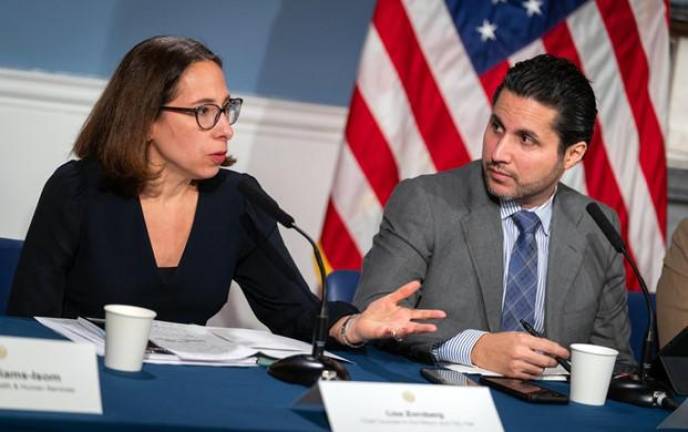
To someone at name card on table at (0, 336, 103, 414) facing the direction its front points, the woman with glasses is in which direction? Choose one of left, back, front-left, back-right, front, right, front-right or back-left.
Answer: back

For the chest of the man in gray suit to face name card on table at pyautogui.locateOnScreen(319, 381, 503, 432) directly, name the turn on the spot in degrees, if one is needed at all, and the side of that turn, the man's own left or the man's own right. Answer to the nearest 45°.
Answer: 0° — they already face it

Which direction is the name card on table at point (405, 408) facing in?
toward the camera

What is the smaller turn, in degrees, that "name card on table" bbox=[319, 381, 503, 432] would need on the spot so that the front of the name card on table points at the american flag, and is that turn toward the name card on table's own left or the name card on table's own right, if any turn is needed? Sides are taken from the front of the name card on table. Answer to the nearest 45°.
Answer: approximately 180°

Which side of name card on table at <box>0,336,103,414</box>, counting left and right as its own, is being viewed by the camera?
front

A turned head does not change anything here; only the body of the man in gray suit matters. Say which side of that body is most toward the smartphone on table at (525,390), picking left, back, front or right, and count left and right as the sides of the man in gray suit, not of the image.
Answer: front

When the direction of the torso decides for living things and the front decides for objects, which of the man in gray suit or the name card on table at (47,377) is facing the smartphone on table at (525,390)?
the man in gray suit

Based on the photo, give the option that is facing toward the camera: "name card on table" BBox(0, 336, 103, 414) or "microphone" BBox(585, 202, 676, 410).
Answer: the name card on table

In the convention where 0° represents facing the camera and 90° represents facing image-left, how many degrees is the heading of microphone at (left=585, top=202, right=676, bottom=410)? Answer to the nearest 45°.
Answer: approximately 135°

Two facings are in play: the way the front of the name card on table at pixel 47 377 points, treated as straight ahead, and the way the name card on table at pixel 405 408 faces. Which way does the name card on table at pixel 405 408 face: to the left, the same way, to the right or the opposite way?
the same way

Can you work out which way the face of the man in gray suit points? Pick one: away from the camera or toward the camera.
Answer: toward the camera

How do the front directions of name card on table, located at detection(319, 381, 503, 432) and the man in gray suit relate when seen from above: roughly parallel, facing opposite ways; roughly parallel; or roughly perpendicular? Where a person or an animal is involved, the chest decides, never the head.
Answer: roughly parallel

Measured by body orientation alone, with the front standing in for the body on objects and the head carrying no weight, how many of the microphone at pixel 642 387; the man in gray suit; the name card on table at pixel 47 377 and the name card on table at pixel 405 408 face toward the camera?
3
